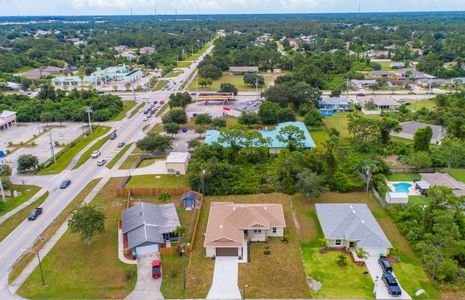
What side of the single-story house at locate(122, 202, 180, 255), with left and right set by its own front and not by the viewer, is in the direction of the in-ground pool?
left

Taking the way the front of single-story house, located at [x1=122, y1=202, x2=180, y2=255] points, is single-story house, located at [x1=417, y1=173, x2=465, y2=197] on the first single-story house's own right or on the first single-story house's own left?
on the first single-story house's own left

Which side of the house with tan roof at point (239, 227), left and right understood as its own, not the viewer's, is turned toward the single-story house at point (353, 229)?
left

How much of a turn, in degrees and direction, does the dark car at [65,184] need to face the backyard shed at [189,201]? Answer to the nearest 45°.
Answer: approximately 90° to its left

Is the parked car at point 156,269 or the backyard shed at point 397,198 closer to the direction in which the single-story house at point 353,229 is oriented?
the parked car

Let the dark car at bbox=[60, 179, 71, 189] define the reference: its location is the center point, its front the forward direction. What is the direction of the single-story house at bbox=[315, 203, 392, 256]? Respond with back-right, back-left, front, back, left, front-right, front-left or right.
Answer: left

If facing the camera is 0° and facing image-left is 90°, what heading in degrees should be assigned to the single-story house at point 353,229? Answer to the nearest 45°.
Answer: approximately 0°

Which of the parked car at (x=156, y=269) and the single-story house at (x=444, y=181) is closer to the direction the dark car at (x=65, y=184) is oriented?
the parked car

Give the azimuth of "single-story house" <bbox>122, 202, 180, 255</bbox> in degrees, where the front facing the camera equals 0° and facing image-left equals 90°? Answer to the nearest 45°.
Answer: approximately 0°
